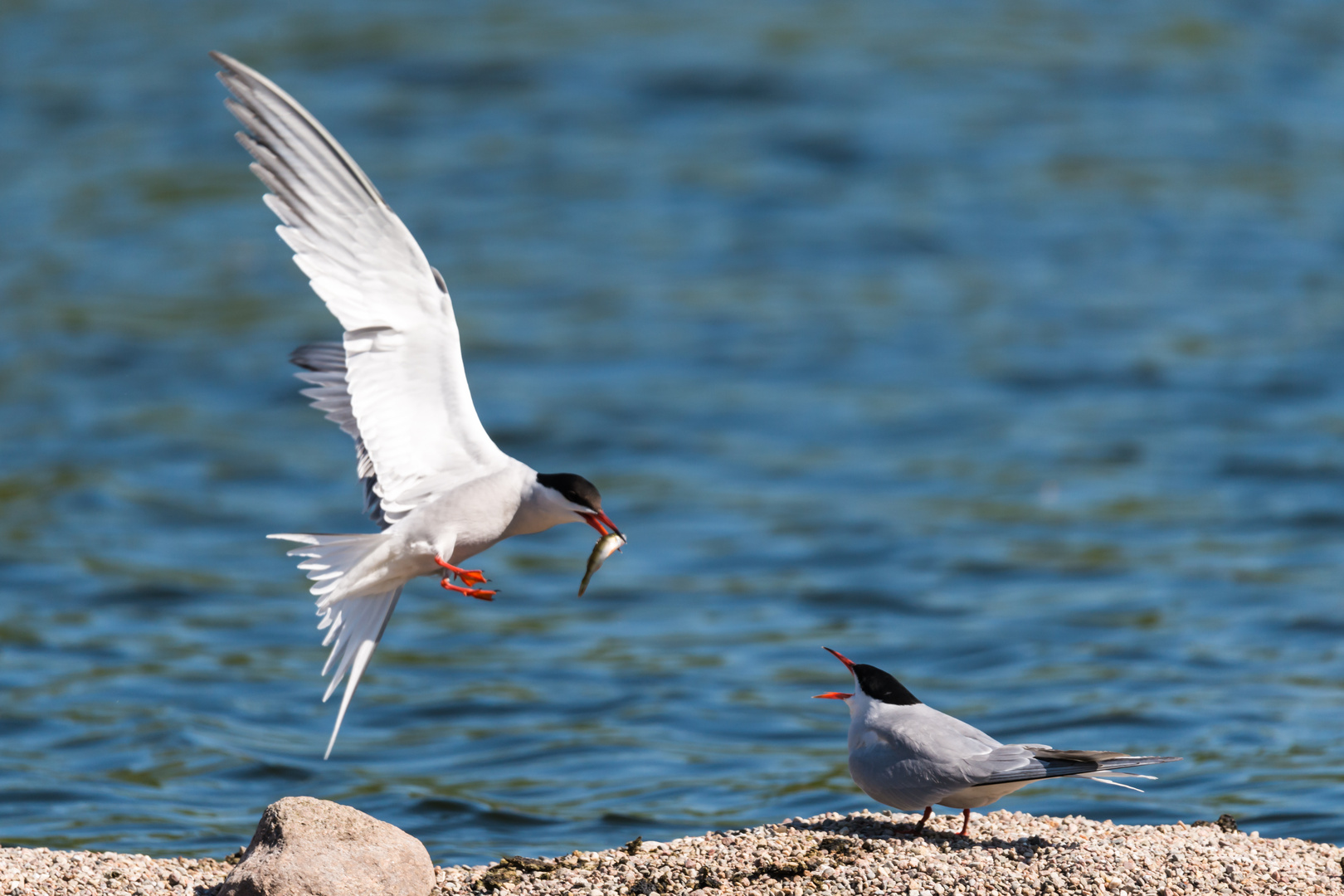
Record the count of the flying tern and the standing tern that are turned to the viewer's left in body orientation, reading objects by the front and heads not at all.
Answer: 1

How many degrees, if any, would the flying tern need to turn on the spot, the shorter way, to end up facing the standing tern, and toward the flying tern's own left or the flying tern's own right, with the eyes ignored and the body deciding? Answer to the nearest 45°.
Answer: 0° — it already faces it

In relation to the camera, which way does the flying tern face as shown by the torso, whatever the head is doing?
to the viewer's right

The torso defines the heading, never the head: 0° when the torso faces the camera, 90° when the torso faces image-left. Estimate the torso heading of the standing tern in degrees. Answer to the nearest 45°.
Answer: approximately 90°

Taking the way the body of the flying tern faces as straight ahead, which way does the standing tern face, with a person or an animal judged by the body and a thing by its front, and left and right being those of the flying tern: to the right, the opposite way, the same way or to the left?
the opposite way
